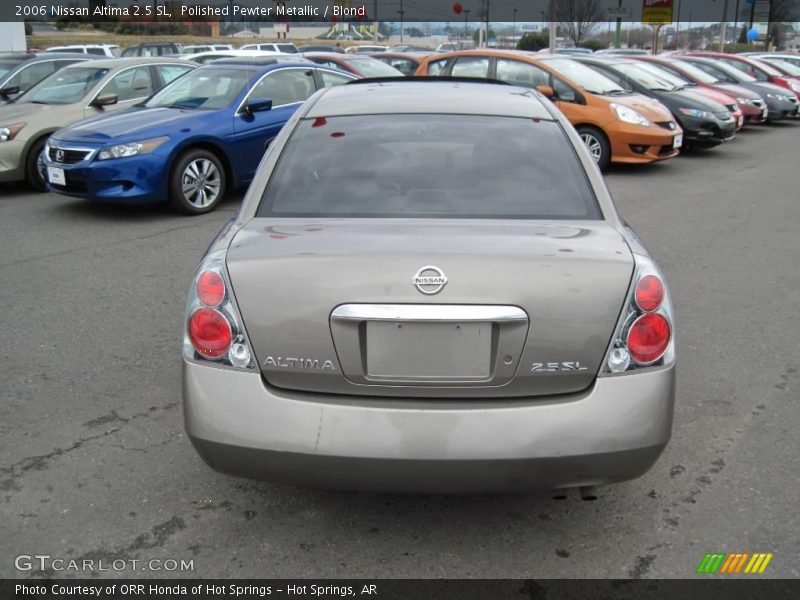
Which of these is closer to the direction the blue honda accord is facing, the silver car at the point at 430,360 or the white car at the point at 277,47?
the silver car

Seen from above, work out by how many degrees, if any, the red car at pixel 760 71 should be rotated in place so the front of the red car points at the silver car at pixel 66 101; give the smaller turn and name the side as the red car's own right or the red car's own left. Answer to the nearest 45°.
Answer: approximately 90° to the red car's own right

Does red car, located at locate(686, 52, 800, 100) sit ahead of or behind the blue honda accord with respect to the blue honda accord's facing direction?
behind

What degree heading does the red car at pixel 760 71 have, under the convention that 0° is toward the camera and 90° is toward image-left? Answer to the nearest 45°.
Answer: approximately 315°

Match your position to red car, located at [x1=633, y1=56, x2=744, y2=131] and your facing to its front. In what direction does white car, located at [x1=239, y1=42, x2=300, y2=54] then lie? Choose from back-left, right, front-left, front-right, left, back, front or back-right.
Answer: back

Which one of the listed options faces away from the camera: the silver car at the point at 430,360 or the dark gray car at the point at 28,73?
the silver car

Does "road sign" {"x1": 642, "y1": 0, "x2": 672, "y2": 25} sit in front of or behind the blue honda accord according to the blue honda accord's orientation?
behind
